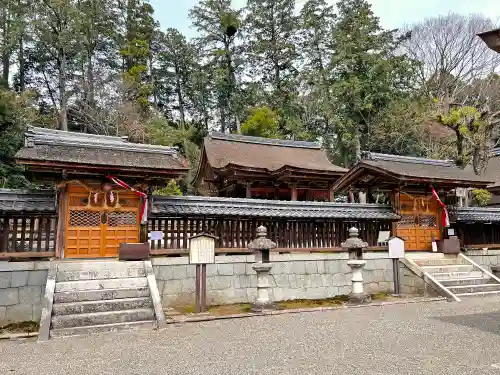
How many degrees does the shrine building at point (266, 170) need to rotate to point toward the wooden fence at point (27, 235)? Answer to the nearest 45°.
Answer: approximately 90° to its right

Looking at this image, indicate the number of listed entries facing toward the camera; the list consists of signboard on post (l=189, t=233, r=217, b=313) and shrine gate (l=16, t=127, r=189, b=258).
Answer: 2

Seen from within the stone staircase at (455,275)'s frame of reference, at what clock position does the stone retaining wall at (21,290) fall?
The stone retaining wall is roughly at 3 o'clock from the stone staircase.

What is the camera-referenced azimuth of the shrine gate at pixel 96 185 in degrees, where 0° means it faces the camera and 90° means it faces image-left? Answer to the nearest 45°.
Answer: approximately 0°

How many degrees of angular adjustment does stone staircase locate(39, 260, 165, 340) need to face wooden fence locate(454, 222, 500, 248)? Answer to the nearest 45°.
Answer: approximately 90° to its left
